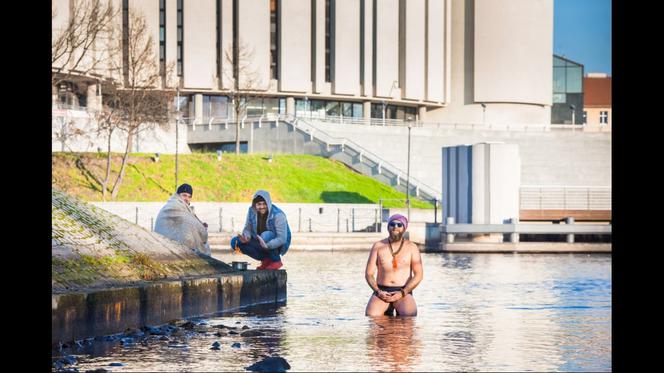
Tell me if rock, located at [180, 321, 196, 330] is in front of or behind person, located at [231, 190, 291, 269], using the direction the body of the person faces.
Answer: in front

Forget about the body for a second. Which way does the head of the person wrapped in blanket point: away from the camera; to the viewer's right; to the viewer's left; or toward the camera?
toward the camera

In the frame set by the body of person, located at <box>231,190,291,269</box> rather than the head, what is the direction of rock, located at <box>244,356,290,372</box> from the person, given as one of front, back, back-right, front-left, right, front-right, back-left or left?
front-left

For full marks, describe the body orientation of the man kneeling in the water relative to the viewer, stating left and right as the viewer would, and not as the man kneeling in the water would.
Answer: facing the viewer

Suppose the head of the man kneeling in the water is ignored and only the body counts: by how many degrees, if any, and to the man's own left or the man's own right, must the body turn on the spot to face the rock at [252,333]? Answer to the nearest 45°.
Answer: approximately 45° to the man's own right

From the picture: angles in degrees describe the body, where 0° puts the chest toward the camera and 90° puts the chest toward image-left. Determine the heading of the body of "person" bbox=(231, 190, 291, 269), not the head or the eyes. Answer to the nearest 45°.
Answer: approximately 45°

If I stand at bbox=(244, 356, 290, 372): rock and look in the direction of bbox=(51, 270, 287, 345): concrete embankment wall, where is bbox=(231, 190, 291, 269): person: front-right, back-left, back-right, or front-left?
front-right

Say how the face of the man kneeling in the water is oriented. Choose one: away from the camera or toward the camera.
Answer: toward the camera

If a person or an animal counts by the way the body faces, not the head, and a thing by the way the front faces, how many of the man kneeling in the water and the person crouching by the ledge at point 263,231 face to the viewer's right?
0

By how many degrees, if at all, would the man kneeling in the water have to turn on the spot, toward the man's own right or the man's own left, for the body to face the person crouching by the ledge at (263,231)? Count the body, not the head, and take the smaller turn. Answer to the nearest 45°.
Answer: approximately 135° to the man's own right
